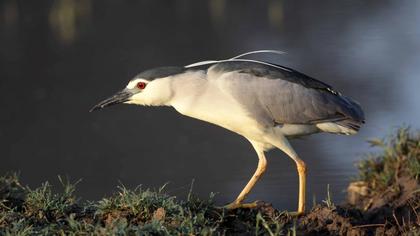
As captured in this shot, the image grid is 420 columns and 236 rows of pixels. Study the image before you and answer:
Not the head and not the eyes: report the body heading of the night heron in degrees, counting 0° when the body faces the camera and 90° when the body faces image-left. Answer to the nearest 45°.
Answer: approximately 90°
